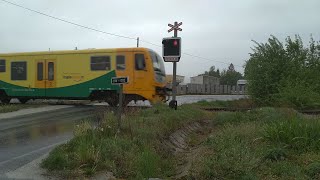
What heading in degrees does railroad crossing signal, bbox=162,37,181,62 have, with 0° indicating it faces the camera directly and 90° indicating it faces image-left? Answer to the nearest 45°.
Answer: approximately 0°

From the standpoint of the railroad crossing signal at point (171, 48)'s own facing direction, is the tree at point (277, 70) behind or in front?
behind

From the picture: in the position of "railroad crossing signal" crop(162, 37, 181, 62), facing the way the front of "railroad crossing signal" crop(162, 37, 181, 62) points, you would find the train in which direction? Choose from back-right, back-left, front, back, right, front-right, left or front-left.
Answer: back-right
